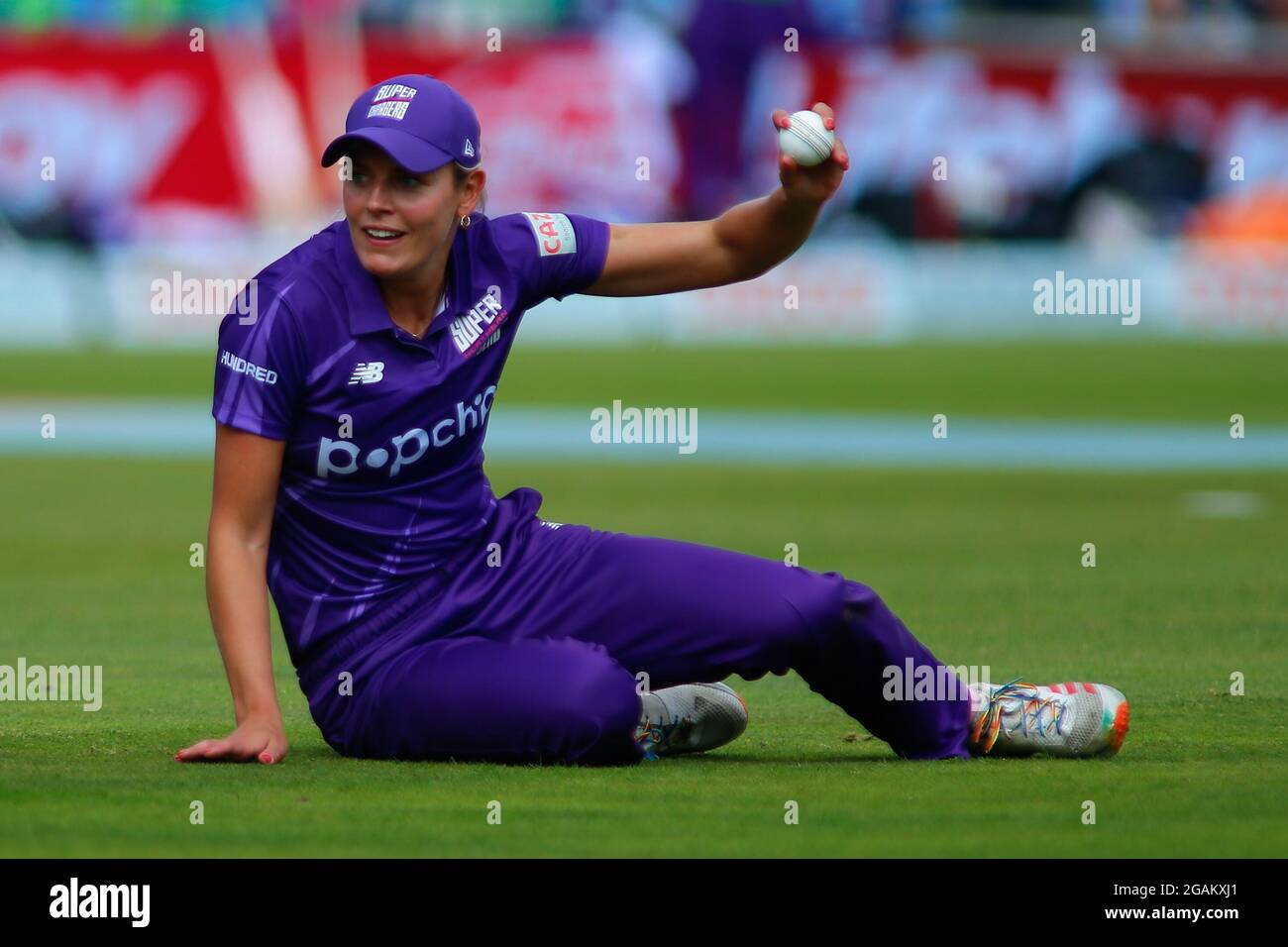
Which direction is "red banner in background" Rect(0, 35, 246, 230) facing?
toward the camera

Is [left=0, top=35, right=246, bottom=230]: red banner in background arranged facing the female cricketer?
yes
